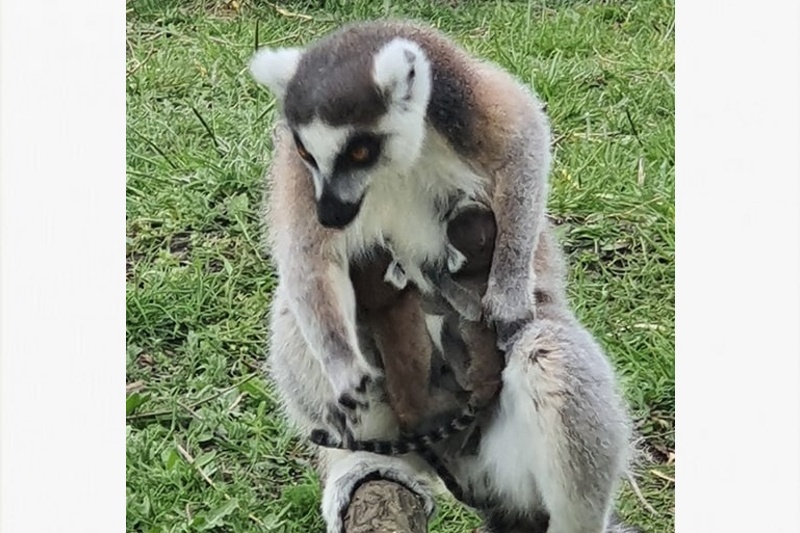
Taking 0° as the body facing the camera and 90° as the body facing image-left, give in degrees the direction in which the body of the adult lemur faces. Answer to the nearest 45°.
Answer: approximately 45°
